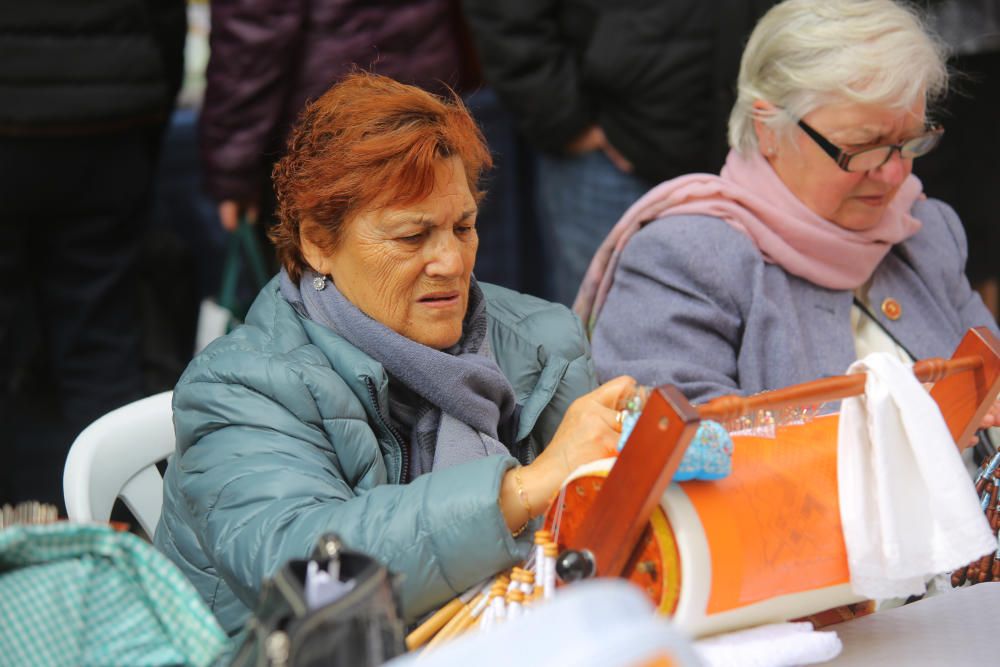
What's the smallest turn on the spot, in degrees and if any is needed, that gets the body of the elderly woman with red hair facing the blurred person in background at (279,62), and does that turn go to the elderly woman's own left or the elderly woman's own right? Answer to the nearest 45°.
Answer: approximately 135° to the elderly woman's own left

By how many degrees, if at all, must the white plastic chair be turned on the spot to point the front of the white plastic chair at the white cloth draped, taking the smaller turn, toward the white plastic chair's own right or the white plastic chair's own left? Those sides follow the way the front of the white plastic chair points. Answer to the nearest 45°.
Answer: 0° — it already faces it

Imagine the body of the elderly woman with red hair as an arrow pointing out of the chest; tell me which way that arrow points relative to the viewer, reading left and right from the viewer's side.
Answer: facing the viewer and to the right of the viewer

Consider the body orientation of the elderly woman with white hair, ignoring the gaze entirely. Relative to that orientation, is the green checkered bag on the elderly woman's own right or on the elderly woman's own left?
on the elderly woman's own right

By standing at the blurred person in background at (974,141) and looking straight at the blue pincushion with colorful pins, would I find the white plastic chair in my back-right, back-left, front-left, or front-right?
front-right

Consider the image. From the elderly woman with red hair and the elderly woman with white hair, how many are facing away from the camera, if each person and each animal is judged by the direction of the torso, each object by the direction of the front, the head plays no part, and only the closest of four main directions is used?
0

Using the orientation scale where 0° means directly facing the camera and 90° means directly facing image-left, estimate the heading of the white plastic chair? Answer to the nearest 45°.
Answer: approximately 315°

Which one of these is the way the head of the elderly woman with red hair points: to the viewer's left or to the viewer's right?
to the viewer's right

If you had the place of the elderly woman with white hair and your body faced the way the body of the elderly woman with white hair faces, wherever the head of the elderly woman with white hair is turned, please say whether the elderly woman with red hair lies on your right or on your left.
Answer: on your right

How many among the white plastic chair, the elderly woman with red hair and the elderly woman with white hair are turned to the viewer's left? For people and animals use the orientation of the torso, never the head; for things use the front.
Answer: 0

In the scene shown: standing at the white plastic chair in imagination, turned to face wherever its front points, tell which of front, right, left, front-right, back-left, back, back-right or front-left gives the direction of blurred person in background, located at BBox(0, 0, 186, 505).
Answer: back-left

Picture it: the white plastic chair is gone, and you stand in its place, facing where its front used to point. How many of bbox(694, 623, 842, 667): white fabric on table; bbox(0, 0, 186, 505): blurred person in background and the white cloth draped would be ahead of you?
2

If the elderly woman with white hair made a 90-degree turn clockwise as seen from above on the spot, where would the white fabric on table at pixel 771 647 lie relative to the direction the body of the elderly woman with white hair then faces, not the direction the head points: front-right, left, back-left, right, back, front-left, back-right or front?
front-left

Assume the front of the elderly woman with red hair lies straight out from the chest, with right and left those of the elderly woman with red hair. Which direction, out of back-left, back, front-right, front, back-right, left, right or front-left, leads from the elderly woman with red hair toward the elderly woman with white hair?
left

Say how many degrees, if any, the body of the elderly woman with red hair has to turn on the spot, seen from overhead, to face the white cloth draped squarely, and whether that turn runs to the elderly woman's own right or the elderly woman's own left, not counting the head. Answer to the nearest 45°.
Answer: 0° — they already face it

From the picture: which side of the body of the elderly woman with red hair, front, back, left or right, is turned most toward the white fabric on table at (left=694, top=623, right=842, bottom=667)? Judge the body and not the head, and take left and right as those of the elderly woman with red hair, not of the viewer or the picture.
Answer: front

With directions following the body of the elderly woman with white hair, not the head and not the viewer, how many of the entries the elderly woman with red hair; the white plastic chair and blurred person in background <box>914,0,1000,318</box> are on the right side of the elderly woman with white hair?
2
